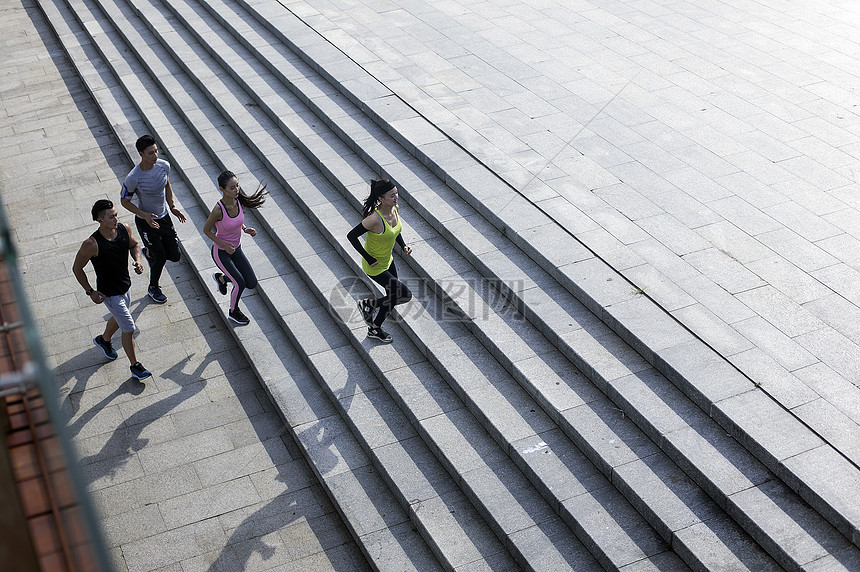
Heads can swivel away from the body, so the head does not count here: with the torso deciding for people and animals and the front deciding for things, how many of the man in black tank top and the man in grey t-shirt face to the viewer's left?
0

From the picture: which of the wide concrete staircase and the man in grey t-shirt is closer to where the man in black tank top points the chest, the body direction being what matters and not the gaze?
the wide concrete staircase

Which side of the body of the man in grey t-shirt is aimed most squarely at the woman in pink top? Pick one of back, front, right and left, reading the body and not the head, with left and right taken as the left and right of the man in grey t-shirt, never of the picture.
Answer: front

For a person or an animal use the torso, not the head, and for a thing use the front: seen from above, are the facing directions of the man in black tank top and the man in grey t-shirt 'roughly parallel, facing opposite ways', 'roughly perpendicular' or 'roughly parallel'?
roughly parallel

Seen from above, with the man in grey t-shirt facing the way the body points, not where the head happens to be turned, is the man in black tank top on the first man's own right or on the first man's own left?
on the first man's own right

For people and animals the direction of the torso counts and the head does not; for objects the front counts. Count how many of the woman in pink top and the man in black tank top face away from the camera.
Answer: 0

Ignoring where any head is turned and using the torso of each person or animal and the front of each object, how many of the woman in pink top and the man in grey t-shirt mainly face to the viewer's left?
0

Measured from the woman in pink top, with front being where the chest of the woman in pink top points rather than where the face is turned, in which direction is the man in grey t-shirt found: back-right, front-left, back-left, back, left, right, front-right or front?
back

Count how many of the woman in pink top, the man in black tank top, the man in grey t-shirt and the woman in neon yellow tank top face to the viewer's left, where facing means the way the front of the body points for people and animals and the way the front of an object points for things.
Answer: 0

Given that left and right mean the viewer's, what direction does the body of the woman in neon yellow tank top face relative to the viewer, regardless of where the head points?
facing the viewer and to the right of the viewer

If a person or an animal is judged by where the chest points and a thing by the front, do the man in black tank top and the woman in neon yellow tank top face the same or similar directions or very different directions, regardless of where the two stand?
same or similar directions

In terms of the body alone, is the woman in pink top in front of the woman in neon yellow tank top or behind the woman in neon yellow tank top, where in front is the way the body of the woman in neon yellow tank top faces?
behind
